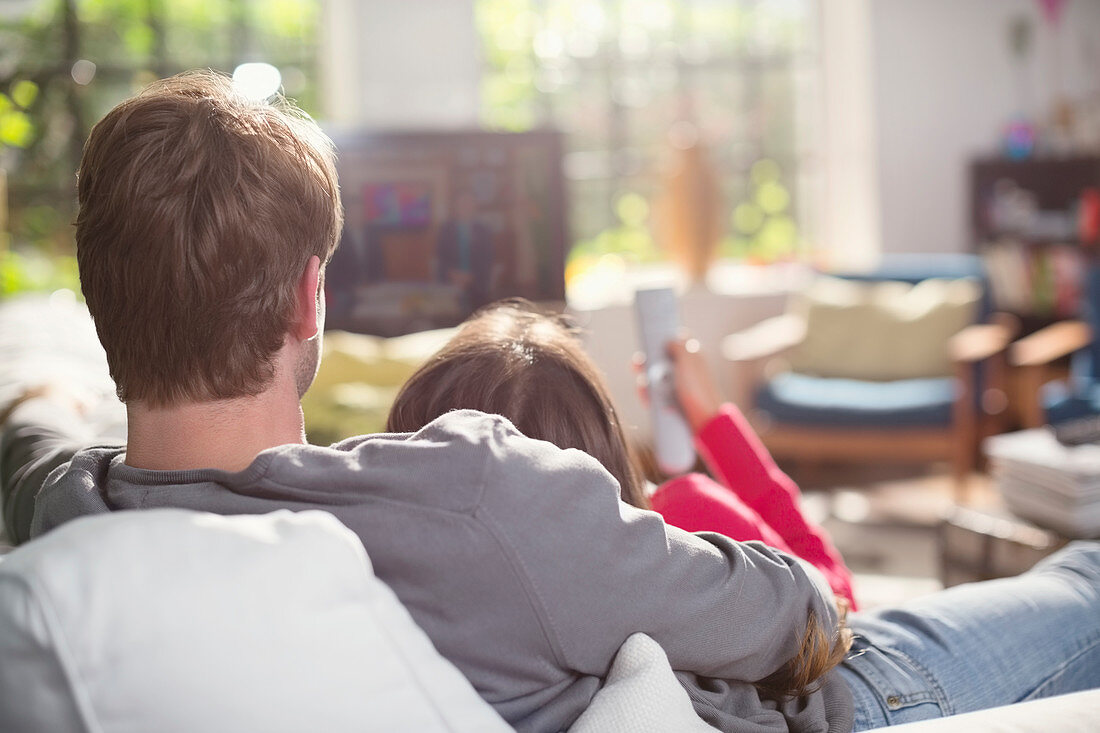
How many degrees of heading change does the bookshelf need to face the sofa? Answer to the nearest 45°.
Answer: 0° — it already faces it

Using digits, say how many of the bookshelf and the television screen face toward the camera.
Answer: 2

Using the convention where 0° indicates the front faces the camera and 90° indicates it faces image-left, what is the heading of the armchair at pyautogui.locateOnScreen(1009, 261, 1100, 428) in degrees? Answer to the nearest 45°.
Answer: approximately 45°

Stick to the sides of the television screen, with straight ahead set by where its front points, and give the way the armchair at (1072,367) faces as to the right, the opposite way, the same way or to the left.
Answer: to the right

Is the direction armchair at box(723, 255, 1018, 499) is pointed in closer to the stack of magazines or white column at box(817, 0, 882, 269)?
the stack of magazines

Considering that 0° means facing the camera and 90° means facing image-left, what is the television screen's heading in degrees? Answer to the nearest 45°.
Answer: approximately 0°
